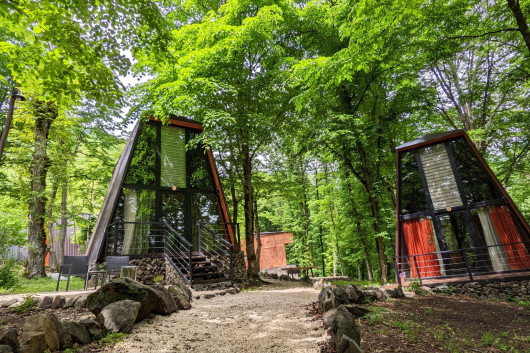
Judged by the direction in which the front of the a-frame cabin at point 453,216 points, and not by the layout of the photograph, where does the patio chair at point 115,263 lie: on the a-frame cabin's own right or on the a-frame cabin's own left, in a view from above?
on the a-frame cabin's own right

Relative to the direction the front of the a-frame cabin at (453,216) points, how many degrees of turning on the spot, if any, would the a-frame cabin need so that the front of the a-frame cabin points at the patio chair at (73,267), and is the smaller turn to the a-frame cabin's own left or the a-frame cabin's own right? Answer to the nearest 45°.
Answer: approximately 45° to the a-frame cabin's own right

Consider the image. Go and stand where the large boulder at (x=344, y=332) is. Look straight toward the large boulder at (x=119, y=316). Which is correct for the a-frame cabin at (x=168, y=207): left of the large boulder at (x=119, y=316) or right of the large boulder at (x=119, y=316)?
right

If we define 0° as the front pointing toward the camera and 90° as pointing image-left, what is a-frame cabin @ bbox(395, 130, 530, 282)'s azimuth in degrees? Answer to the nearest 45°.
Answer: approximately 0°

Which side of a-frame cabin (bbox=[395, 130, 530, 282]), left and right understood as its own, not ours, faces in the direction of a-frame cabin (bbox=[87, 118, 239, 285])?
right

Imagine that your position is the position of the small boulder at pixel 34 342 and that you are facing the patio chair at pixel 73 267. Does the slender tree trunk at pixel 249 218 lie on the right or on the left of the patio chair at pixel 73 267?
right

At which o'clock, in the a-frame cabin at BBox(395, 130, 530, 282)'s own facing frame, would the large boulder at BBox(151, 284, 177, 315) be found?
The large boulder is roughly at 1 o'clock from the a-frame cabin.

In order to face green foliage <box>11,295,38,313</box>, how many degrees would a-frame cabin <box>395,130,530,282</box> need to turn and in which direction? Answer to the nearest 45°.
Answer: approximately 45° to its right
